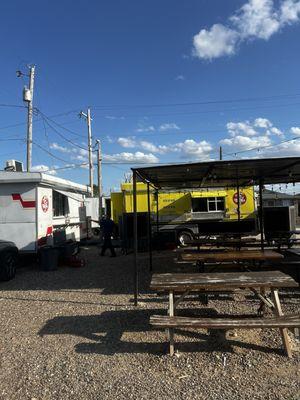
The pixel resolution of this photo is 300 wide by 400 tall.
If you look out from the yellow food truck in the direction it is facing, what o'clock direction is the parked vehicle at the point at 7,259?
The parked vehicle is roughly at 4 o'clock from the yellow food truck.

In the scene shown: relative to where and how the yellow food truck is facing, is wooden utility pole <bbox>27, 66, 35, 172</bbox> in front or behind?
behind

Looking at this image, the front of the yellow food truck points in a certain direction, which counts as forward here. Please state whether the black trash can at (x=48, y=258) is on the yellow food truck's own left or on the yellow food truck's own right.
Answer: on the yellow food truck's own right

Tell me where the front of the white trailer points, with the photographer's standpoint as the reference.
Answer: facing away from the viewer and to the right of the viewer

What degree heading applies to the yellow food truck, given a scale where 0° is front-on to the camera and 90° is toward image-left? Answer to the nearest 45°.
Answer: approximately 270°

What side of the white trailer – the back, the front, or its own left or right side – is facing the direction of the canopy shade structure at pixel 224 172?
right

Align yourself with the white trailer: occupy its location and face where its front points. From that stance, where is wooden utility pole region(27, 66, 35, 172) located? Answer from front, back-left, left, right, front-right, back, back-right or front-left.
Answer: front-left
